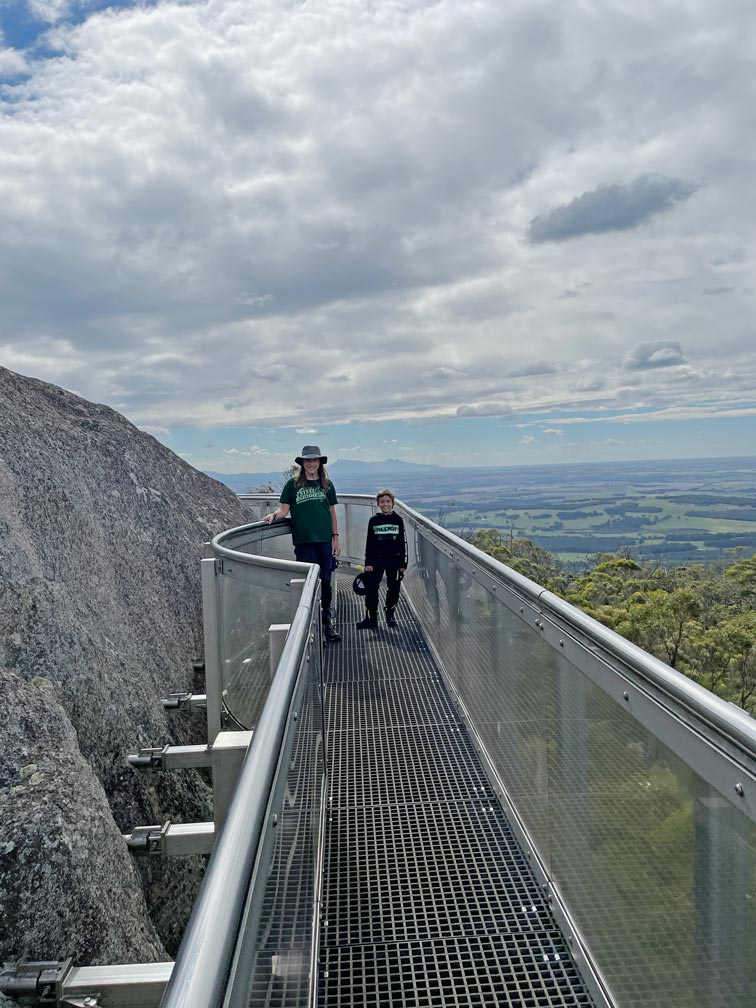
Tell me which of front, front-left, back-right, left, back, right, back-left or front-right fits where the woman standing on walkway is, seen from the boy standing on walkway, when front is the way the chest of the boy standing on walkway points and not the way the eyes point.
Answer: front-right

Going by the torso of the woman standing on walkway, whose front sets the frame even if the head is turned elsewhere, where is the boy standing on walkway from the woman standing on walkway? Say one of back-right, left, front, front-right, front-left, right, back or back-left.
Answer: back-left

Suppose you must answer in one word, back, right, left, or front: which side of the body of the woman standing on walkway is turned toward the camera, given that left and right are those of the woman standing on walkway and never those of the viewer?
front

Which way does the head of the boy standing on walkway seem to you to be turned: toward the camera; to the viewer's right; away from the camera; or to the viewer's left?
toward the camera

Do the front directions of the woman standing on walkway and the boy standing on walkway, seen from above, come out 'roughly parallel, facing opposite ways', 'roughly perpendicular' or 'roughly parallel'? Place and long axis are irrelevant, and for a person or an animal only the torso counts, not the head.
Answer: roughly parallel

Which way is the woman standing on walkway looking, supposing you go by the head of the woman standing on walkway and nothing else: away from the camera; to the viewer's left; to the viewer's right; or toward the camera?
toward the camera

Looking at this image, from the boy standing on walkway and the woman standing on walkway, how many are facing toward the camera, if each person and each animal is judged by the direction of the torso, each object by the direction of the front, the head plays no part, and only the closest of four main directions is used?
2

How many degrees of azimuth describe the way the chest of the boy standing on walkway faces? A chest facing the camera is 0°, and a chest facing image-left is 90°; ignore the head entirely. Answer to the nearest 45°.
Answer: approximately 0°
